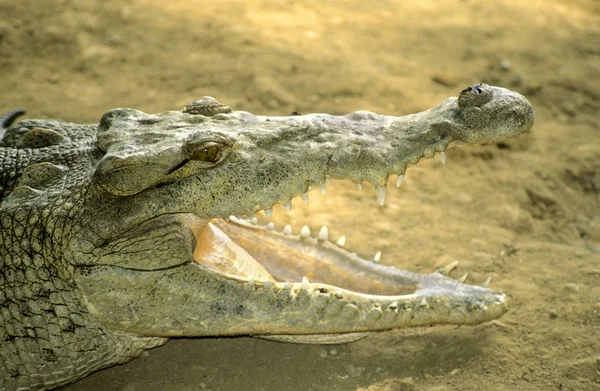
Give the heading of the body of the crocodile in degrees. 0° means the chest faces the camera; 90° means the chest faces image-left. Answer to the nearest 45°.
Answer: approximately 270°
